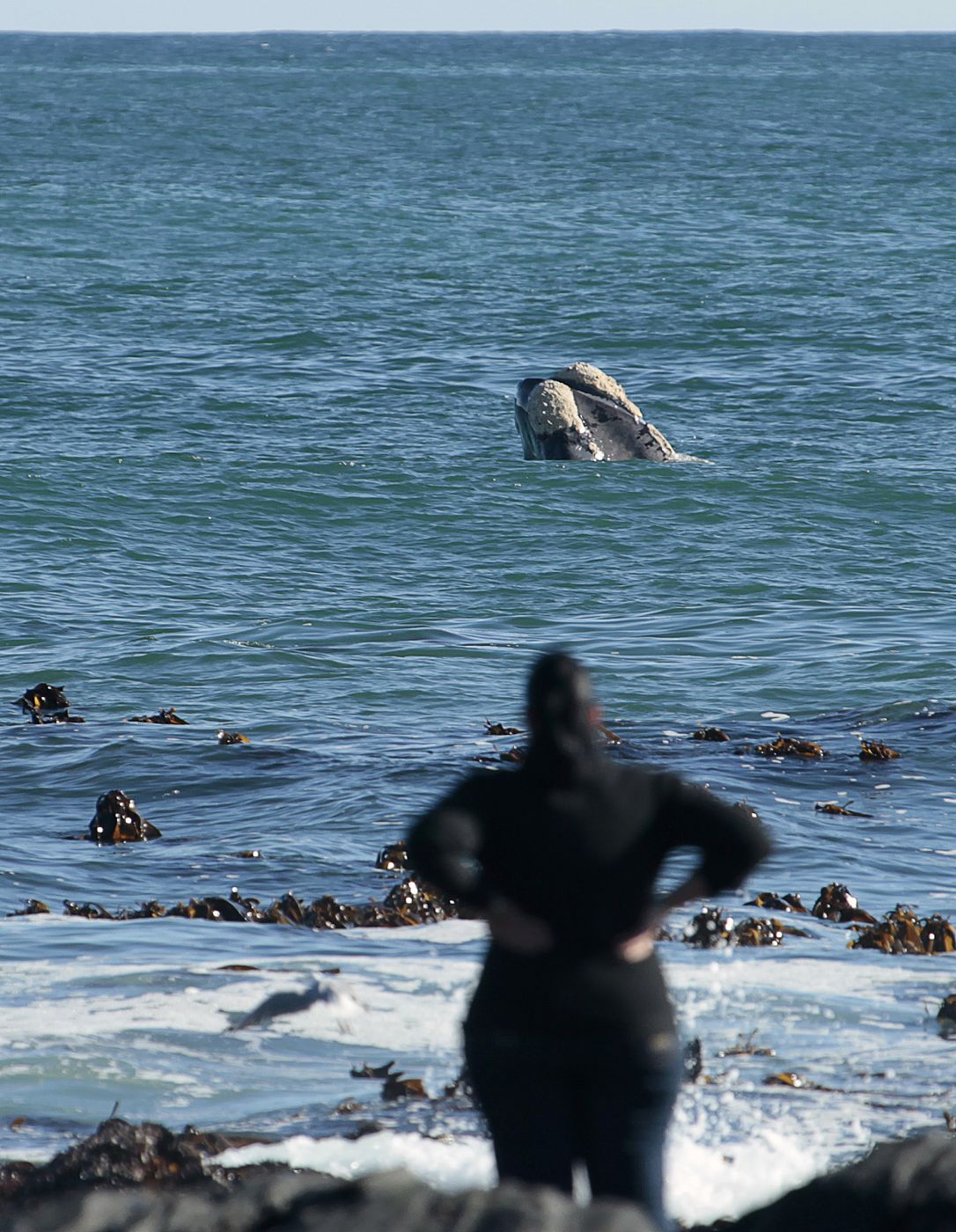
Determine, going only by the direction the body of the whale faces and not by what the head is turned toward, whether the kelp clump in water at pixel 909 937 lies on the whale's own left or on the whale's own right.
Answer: on the whale's own left

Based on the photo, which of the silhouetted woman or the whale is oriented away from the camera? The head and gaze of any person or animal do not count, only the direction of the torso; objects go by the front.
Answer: the silhouetted woman

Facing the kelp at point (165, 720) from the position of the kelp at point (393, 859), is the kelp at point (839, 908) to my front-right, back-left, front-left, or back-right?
back-right

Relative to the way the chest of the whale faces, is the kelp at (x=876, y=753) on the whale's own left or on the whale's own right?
on the whale's own left

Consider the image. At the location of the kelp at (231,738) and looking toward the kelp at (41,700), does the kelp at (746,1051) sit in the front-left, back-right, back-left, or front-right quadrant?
back-left

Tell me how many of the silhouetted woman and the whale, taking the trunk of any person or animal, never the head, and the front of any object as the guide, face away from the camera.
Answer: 1

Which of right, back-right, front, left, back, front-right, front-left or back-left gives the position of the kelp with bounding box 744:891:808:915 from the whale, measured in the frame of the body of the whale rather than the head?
front-left

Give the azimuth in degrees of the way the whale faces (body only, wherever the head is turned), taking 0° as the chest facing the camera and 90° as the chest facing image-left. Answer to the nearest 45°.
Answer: approximately 45°

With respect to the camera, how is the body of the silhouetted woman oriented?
away from the camera
